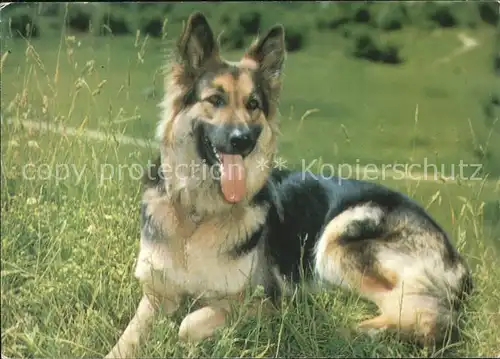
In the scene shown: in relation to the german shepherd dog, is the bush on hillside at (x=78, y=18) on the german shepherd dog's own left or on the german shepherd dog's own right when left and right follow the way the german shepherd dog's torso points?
on the german shepherd dog's own right

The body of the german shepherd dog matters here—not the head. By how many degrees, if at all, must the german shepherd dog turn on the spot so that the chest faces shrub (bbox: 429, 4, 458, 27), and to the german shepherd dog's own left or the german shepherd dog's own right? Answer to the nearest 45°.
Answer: approximately 180°

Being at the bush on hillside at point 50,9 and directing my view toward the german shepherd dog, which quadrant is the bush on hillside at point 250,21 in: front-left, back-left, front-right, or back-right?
front-left

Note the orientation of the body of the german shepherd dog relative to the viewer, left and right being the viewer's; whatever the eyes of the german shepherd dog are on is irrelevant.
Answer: facing the viewer and to the left of the viewer
